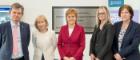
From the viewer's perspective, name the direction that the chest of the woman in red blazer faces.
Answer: toward the camera

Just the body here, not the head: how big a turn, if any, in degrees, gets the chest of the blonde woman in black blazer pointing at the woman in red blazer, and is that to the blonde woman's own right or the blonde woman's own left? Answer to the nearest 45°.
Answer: approximately 45° to the blonde woman's own right

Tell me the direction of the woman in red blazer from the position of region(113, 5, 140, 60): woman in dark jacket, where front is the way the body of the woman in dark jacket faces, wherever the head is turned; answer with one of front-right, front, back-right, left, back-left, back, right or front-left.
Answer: front-right

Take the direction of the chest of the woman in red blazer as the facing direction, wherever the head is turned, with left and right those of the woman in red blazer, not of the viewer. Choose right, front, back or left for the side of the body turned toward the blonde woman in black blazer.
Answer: left

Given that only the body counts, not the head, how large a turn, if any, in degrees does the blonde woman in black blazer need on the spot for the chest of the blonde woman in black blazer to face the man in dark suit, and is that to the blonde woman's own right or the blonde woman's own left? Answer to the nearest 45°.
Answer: approximately 45° to the blonde woman's own right

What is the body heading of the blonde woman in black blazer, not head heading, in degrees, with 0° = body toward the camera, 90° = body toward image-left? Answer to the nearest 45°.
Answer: approximately 45°

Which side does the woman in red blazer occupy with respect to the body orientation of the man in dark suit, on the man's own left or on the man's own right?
on the man's own left

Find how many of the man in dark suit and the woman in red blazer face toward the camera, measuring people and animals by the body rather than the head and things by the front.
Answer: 2

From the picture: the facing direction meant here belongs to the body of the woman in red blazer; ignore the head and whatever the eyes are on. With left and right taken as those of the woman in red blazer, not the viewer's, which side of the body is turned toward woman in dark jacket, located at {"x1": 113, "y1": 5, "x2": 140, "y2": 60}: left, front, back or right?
left

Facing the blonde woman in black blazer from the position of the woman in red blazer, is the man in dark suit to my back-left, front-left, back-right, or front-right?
back-right

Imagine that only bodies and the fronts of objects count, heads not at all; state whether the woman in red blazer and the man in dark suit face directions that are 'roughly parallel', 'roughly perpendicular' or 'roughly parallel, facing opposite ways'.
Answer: roughly parallel
